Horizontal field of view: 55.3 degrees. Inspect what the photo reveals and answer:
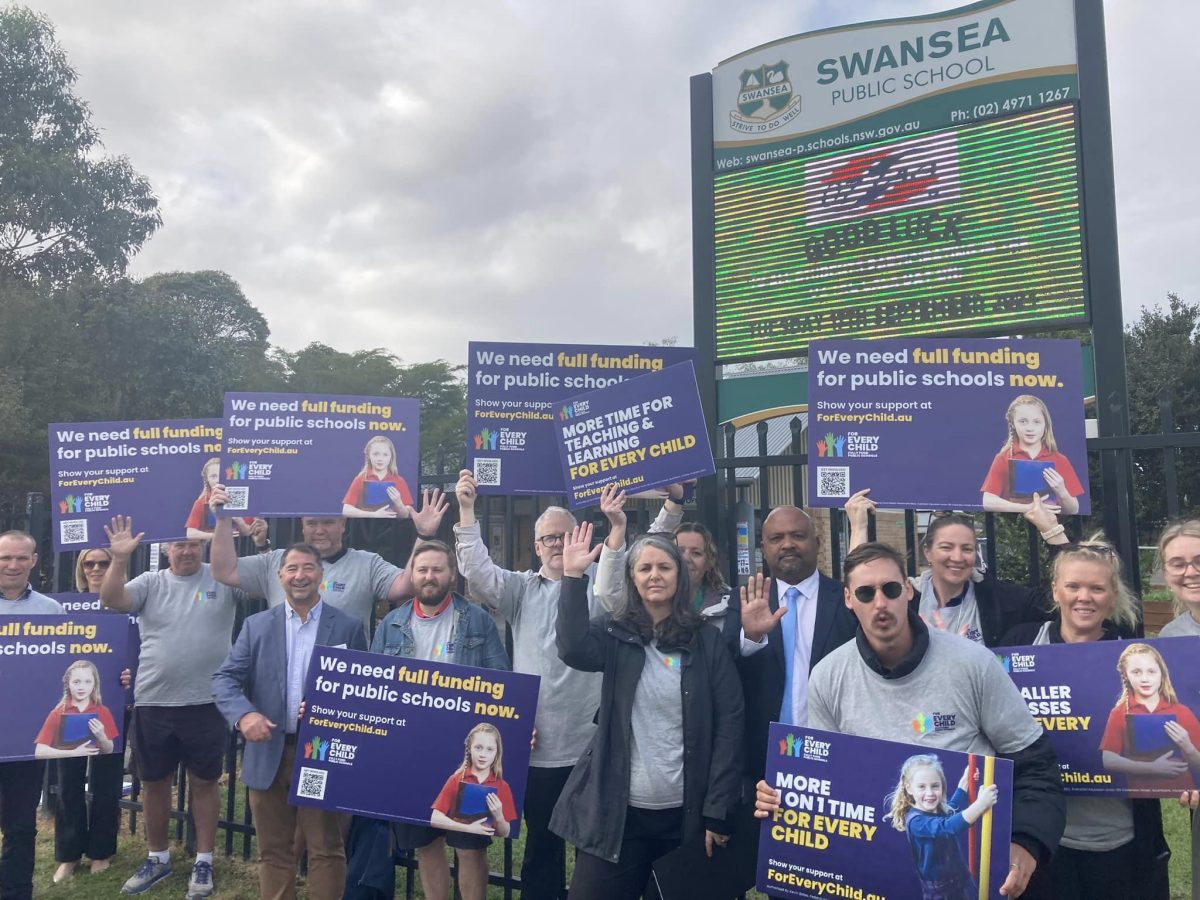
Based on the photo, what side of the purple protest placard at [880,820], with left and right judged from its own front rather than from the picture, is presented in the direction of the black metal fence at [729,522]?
back

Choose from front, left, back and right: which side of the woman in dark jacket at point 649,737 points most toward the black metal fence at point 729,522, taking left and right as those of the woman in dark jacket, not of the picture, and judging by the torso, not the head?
back
